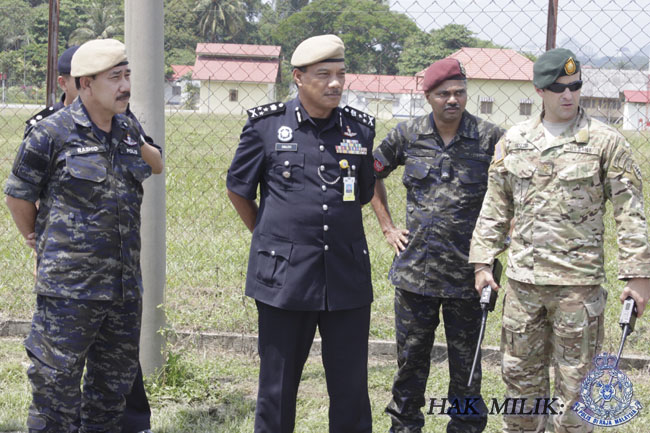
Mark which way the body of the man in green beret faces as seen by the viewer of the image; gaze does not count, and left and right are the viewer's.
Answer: facing the viewer

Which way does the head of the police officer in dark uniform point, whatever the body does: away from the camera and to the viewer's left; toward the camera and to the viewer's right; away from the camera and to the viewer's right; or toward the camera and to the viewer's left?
toward the camera and to the viewer's right

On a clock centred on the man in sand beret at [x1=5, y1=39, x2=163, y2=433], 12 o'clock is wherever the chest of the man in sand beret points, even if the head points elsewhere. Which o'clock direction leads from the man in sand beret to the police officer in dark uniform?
The police officer in dark uniform is roughly at 11 o'clock from the man in sand beret.

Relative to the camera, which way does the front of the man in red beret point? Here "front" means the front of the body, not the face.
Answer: toward the camera

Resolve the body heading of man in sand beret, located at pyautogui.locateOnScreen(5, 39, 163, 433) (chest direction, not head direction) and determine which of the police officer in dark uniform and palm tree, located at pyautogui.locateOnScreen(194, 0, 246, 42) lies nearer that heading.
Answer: the police officer in dark uniform

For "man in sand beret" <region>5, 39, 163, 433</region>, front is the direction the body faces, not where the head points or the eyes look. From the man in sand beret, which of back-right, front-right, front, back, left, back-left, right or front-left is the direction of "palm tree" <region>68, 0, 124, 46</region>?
back-left

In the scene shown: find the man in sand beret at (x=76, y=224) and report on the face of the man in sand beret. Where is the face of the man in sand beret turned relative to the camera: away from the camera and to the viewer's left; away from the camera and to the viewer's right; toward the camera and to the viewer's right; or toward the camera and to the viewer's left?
toward the camera and to the viewer's right

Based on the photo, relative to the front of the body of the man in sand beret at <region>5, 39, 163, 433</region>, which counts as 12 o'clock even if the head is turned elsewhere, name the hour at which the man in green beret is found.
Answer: The man in green beret is roughly at 11 o'clock from the man in sand beret.

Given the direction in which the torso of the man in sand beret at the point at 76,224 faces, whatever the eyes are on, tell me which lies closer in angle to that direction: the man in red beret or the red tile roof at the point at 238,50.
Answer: the man in red beret

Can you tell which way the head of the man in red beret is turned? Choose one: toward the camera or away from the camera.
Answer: toward the camera

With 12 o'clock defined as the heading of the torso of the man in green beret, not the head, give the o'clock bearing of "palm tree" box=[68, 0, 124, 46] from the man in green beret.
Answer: The palm tree is roughly at 4 o'clock from the man in green beret.

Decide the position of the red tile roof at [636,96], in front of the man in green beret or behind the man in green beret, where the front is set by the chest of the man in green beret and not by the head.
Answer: behind

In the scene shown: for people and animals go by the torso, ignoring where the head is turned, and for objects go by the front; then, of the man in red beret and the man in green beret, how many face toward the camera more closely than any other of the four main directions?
2
